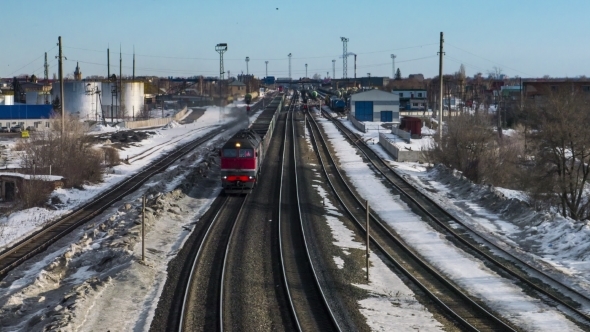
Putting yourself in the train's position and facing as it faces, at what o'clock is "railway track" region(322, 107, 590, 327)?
The railway track is roughly at 11 o'clock from the train.

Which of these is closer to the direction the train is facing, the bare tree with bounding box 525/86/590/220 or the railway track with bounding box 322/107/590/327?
the railway track

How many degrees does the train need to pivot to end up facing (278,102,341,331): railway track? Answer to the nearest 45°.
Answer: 0° — it already faces it

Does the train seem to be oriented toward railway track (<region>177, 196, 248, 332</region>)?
yes

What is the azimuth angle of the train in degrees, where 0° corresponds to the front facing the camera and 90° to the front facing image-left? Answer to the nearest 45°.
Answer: approximately 0°

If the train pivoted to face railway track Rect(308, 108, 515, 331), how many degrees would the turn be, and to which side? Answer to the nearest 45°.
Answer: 0° — it already faces it

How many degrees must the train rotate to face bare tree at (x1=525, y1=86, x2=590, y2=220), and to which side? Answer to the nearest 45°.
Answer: approximately 90° to its left

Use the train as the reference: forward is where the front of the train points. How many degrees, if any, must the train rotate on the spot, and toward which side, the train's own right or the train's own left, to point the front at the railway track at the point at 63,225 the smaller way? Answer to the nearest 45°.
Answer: approximately 45° to the train's own right
